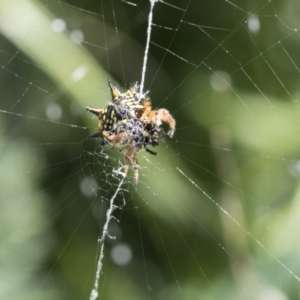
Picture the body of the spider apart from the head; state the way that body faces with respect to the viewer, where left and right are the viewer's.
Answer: facing to the right of the viewer
